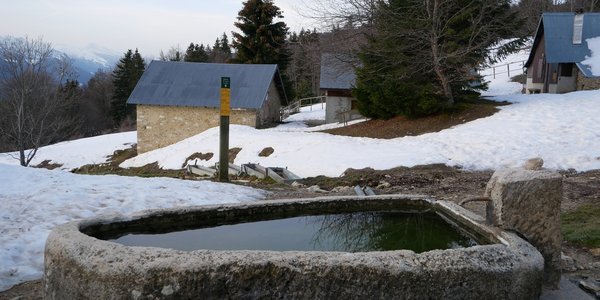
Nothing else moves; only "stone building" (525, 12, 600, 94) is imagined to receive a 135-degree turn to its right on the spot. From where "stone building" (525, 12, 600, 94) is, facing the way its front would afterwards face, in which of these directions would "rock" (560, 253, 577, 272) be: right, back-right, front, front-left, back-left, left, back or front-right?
back-left

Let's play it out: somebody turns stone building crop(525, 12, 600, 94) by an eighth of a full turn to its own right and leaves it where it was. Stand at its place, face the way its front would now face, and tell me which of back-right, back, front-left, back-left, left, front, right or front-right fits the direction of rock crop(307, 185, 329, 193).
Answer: front-left

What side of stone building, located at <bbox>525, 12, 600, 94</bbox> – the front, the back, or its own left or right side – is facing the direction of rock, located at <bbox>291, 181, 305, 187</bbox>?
front

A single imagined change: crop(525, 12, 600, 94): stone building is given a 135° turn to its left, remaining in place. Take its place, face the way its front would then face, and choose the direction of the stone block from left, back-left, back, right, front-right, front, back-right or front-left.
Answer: back-right

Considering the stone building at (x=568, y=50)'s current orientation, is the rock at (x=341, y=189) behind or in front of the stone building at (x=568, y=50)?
in front

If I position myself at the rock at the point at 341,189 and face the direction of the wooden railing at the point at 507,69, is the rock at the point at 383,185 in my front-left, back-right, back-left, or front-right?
front-right

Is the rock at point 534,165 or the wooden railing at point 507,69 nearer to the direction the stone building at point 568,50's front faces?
the rock

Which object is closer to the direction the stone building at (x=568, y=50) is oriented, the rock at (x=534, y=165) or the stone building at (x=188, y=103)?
the rock

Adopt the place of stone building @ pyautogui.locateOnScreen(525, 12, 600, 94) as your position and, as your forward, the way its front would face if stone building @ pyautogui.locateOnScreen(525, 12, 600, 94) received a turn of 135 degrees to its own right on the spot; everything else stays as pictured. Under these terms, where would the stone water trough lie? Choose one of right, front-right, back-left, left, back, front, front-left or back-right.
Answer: back-left

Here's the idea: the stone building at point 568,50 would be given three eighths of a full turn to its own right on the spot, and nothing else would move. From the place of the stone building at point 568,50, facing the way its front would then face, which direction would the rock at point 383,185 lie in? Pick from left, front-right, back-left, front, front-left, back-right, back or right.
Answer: back-left

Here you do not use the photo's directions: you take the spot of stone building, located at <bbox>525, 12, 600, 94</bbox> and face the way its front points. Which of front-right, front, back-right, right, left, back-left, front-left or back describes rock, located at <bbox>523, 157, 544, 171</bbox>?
front

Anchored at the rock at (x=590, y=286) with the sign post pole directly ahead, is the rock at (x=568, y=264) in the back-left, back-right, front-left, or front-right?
front-right

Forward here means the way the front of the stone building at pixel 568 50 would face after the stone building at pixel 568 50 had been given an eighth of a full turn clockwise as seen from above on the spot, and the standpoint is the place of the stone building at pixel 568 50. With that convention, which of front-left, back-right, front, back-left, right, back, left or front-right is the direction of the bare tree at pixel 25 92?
front

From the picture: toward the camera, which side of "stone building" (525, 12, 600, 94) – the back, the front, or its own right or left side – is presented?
front
